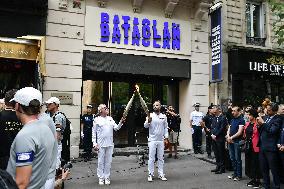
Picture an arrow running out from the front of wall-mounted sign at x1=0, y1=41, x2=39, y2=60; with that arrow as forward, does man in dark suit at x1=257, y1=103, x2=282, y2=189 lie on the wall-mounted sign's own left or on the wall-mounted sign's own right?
on the wall-mounted sign's own left

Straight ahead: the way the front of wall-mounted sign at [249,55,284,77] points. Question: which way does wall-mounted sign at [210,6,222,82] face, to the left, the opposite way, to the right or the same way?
to the right

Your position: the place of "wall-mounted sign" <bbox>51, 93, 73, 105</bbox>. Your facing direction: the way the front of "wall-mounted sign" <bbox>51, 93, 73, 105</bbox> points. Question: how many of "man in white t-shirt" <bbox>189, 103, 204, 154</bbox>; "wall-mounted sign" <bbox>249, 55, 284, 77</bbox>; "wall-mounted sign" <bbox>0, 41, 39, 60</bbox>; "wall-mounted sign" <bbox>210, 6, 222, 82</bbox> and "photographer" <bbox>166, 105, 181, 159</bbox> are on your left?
4

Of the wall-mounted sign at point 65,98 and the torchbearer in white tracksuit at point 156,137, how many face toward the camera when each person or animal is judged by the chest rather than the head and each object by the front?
2

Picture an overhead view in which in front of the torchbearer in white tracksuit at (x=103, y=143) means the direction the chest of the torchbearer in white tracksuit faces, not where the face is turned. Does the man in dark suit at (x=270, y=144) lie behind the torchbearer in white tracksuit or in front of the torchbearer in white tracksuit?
in front

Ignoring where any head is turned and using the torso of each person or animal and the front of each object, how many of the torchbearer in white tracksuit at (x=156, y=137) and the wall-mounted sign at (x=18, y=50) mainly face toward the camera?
2

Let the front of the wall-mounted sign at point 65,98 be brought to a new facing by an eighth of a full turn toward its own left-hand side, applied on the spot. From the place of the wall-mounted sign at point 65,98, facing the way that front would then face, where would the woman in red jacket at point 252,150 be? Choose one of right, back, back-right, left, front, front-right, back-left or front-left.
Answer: front

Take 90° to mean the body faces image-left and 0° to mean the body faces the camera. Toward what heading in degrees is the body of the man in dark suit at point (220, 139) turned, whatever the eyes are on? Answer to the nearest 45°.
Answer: approximately 45°

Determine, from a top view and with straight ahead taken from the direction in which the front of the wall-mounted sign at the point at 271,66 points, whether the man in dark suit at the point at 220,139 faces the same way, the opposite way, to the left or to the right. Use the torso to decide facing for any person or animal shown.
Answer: to the right

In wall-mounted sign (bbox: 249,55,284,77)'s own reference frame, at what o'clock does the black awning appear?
The black awning is roughly at 3 o'clock from the wall-mounted sign.

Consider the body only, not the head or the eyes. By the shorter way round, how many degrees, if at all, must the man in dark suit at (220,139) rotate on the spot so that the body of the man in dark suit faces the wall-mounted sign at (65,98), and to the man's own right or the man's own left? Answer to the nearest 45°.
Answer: approximately 45° to the man's own right

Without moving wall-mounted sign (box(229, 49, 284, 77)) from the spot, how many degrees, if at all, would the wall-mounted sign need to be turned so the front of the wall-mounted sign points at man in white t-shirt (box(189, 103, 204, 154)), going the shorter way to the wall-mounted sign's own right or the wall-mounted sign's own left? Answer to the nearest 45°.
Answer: approximately 90° to the wall-mounted sign's own right

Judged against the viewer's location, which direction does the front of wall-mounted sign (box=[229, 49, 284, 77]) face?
facing the viewer and to the right of the viewer

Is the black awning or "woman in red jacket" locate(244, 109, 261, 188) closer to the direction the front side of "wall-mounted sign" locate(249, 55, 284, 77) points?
the woman in red jacket
